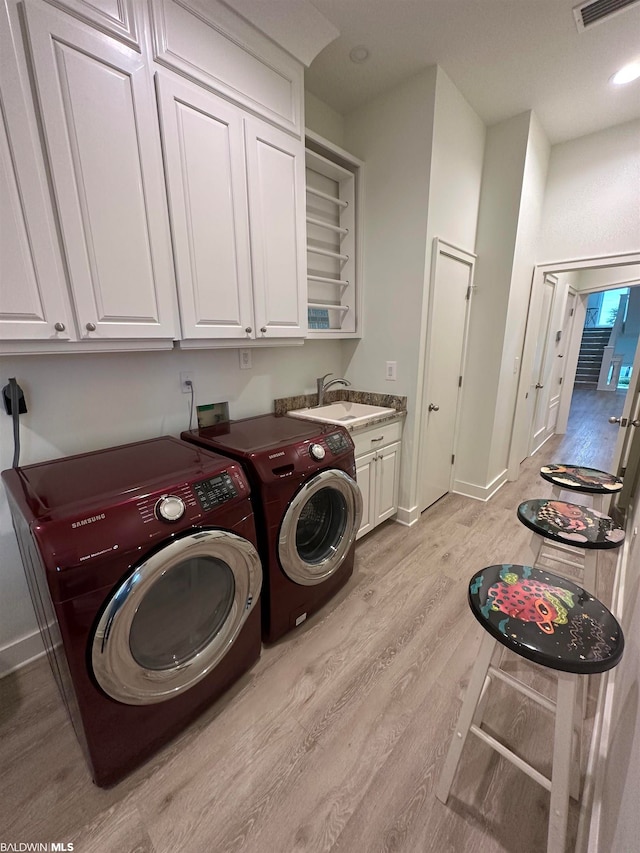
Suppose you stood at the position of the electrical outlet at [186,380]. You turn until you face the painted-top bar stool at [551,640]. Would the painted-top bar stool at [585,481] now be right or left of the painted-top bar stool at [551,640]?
left

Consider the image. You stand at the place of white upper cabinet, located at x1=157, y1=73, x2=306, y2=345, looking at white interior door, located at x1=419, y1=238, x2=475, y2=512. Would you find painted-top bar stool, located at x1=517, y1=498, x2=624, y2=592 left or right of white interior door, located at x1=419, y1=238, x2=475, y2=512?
right

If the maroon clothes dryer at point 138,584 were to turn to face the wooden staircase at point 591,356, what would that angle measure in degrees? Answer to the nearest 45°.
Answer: approximately 45° to its left

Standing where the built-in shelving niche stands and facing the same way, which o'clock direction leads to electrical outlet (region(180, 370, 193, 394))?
The electrical outlet is roughly at 3 o'clock from the built-in shelving niche.

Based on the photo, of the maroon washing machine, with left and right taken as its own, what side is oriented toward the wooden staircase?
left

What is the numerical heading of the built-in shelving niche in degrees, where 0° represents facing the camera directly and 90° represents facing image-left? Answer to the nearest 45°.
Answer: approximately 315°
